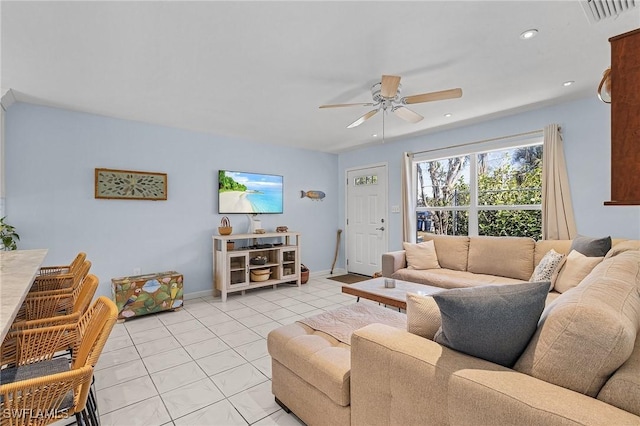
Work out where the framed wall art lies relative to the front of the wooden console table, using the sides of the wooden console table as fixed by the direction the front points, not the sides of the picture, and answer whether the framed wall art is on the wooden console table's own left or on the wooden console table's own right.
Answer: on the wooden console table's own right

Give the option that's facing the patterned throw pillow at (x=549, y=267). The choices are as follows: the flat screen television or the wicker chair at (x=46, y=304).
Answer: the flat screen television

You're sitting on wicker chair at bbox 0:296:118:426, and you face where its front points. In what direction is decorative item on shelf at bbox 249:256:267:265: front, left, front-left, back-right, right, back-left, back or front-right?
back-right

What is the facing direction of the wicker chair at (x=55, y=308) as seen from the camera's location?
facing to the left of the viewer

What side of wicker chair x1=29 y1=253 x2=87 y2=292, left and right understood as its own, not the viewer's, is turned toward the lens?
left

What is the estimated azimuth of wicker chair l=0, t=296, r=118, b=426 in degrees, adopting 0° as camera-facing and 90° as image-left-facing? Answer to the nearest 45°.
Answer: approximately 90°

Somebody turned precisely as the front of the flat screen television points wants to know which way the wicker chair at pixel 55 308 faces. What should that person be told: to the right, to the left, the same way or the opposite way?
to the right

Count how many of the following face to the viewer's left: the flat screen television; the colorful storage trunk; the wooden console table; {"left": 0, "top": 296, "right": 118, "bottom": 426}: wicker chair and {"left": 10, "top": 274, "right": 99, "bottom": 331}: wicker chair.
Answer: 2

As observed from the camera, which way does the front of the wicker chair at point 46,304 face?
facing to the left of the viewer

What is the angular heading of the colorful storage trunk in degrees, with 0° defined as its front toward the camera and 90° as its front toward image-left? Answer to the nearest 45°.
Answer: approximately 0°

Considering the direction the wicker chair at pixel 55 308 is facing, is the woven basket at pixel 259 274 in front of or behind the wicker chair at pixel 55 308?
behind
